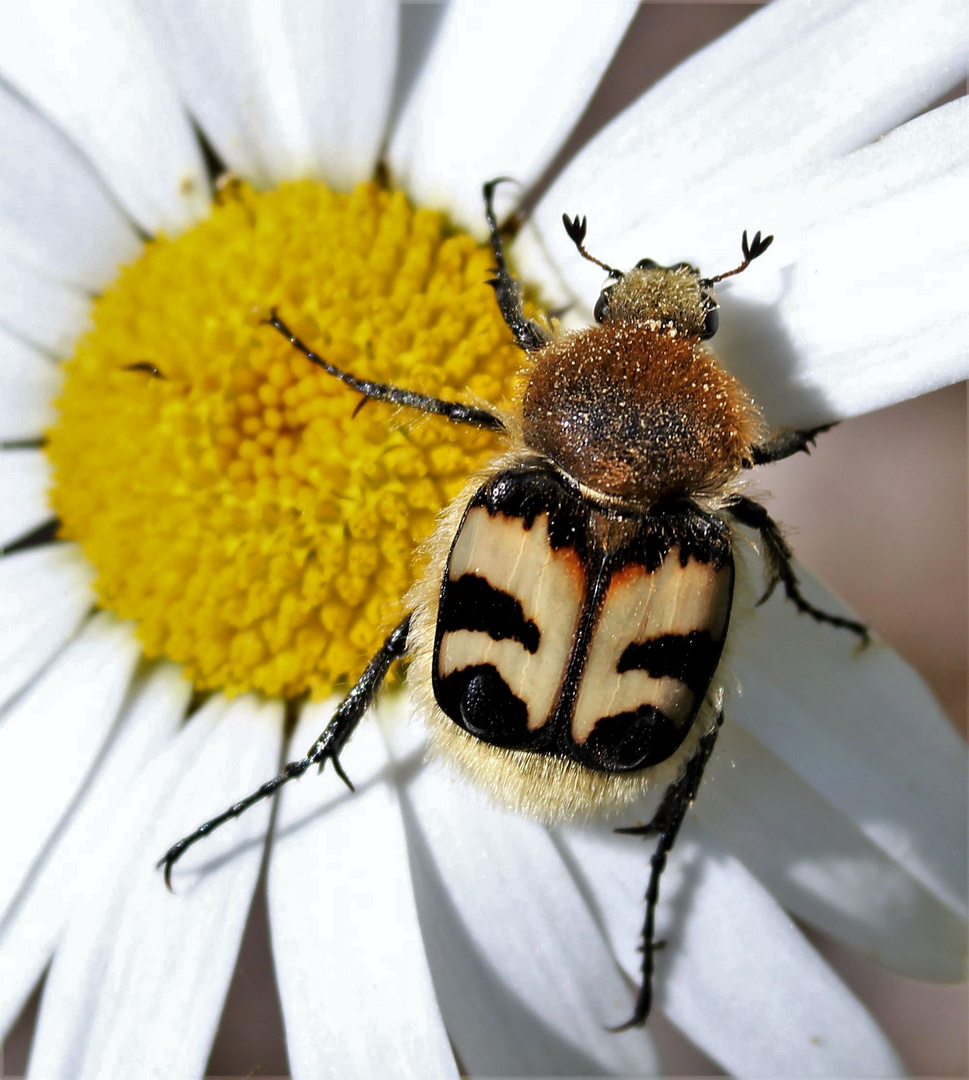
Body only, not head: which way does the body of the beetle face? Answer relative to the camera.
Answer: away from the camera
